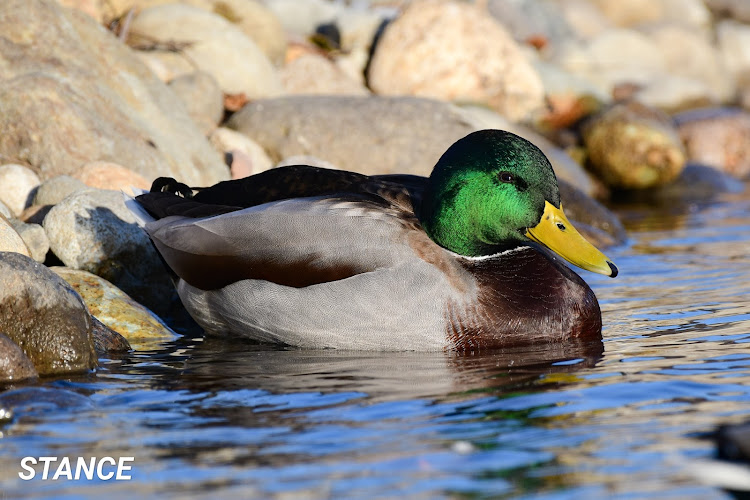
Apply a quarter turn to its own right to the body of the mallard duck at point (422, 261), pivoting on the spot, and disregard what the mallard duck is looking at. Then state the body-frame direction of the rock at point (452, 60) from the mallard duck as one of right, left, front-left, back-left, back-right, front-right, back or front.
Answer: back

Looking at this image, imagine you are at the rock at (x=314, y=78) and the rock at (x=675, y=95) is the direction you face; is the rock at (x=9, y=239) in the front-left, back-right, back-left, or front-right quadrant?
back-right

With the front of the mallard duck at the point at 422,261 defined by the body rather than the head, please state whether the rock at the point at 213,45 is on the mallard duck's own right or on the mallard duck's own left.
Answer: on the mallard duck's own left

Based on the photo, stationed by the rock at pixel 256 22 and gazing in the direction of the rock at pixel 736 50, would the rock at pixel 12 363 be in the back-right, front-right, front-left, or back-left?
back-right

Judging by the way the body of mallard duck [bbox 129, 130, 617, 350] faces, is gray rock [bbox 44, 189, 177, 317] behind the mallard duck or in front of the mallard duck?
behind

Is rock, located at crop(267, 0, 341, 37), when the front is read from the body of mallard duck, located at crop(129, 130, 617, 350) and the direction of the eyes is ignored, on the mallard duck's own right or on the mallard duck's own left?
on the mallard duck's own left

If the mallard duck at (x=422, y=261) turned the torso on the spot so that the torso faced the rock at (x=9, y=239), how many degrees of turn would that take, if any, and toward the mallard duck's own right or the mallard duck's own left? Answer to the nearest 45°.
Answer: approximately 180°

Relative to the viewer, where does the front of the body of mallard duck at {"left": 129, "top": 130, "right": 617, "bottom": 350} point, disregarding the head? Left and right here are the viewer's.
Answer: facing to the right of the viewer

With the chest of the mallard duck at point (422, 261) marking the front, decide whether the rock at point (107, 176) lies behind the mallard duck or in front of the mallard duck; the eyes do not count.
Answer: behind

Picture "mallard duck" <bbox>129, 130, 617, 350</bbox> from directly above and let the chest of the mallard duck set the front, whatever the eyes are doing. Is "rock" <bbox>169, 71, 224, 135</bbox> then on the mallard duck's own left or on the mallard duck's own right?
on the mallard duck's own left

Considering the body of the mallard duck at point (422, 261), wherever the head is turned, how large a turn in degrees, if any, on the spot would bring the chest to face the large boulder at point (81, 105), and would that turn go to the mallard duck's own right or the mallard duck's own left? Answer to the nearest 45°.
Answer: approximately 135° to the mallard duck's own left

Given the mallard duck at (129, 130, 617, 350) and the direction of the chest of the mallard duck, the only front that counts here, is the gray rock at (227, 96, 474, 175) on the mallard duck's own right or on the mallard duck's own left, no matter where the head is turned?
on the mallard duck's own left

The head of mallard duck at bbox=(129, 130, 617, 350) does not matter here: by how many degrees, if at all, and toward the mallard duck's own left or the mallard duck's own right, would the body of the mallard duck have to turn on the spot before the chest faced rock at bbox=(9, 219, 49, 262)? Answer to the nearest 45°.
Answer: approximately 135° to the mallard duck's own left
